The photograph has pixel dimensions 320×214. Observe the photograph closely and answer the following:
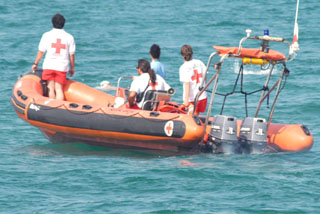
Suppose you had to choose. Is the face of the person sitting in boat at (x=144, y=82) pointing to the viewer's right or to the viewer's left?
to the viewer's left

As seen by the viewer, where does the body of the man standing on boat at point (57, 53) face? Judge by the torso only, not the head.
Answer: away from the camera

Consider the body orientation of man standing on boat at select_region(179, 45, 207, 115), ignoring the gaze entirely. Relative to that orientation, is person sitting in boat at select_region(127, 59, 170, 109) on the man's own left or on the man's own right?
on the man's own left

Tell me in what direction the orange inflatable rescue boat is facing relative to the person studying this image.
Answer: facing away from the viewer and to the left of the viewer

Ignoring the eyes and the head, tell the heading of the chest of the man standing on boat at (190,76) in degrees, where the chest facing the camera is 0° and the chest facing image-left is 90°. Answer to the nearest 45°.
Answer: approximately 135°

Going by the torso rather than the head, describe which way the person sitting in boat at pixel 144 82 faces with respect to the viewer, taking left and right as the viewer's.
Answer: facing away from the viewer and to the left of the viewer

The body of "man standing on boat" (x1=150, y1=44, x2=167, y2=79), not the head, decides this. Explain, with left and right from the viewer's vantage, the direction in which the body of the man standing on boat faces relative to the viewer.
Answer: facing away from the viewer and to the left of the viewer
